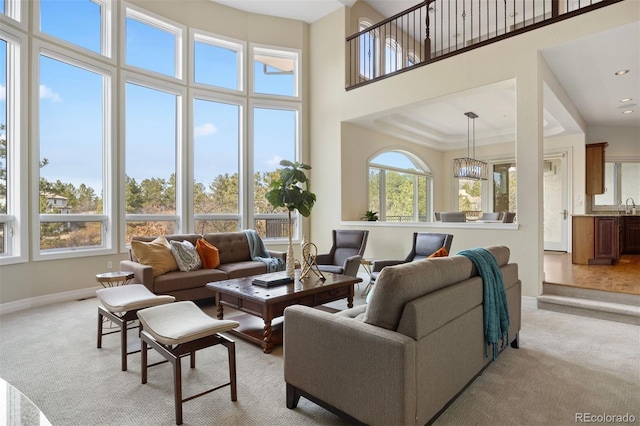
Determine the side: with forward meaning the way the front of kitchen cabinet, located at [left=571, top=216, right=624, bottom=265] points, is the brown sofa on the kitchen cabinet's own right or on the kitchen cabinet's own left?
on the kitchen cabinet's own right

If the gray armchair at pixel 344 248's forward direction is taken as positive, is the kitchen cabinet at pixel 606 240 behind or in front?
behind

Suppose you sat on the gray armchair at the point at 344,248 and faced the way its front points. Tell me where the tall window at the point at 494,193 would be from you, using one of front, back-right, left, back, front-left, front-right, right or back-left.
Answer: back

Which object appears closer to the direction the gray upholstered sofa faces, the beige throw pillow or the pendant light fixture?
the beige throw pillow

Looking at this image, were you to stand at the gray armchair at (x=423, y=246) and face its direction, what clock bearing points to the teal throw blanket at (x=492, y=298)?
The teal throw blanket is roughly at 10 o'clock from the gray armchair.

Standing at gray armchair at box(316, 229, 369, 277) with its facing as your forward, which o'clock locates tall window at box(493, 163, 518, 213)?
The tall window is roughly at 6 o'clock from the gray armchair.

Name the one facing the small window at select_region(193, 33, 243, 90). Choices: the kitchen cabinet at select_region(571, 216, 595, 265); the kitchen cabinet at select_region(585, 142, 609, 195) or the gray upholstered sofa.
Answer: the gray upholstered sofa

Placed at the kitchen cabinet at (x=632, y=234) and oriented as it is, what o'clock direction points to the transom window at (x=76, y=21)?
The transom window is roughly at 1 o'clock from the kitchen cabinet.

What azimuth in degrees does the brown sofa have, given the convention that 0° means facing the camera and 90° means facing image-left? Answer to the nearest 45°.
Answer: approximately 315°

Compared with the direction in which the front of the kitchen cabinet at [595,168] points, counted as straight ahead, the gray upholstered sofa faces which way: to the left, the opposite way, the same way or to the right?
the opposite way

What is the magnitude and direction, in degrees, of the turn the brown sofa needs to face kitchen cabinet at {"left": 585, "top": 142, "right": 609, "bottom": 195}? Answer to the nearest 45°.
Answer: approximately 45° to its left
